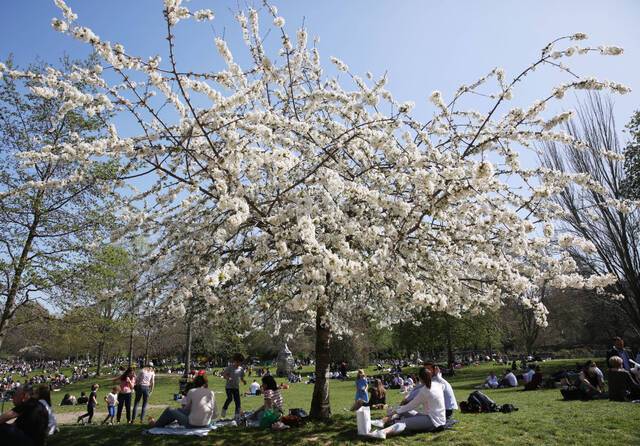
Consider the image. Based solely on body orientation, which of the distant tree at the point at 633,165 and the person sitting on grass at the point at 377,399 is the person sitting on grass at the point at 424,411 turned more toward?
the person sitting on grass

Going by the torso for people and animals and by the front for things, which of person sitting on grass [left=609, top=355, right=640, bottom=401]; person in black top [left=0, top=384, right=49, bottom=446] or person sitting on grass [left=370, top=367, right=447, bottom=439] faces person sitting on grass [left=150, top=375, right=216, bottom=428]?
person sitting on grass [left=370, top=367, right=447, bottom=439]

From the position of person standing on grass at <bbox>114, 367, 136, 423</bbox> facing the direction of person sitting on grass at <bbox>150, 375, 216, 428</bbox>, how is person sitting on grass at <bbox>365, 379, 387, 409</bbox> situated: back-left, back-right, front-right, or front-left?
front-left

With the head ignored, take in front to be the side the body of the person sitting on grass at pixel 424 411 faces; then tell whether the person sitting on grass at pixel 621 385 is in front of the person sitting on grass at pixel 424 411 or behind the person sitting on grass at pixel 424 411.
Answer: behind

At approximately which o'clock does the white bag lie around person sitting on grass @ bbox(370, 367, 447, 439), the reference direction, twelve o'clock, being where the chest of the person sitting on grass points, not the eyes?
The white bag is roughly at 11 o'clock from the person sitting on grass.

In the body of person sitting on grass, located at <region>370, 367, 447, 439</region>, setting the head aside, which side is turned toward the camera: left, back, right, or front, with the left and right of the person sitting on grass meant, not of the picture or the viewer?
left
